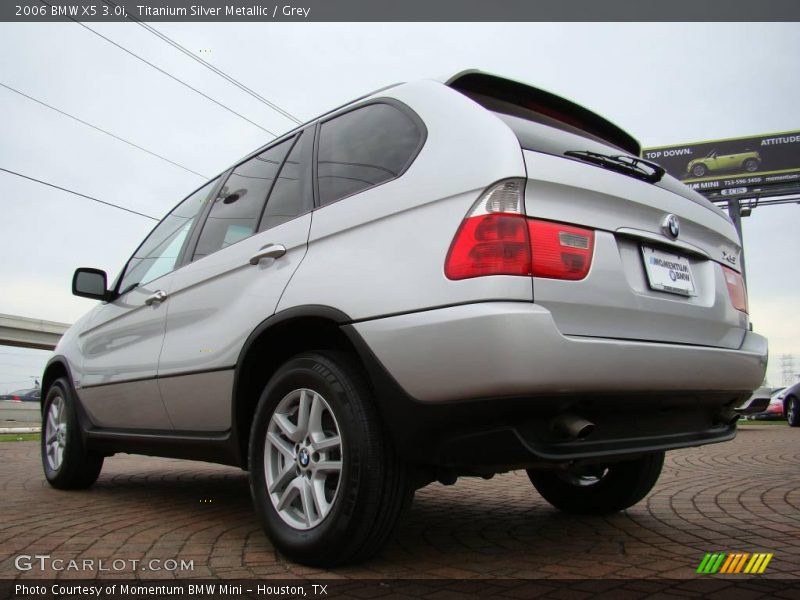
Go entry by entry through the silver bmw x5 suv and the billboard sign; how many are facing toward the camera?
1

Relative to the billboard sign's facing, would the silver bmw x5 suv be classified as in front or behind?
in front

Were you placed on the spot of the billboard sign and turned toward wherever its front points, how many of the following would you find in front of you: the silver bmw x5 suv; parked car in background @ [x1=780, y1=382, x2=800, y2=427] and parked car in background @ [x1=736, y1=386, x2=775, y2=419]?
3

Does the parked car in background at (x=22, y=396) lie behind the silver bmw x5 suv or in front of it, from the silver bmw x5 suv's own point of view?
in front

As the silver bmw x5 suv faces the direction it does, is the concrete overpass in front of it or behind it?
in front

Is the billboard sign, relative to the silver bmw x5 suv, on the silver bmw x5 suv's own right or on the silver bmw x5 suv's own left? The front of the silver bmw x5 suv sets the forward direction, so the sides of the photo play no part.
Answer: on the silver bmw x5 suv's own right

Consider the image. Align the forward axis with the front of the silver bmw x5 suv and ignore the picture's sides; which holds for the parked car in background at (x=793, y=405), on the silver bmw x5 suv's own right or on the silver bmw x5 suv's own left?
on the silver bmw x5 suv's own right

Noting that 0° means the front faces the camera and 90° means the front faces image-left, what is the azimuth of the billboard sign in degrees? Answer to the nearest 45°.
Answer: approximately 0°

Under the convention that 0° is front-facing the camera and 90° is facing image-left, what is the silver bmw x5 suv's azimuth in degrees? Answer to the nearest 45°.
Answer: approximately 135°

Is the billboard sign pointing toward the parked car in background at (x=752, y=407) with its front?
yes
